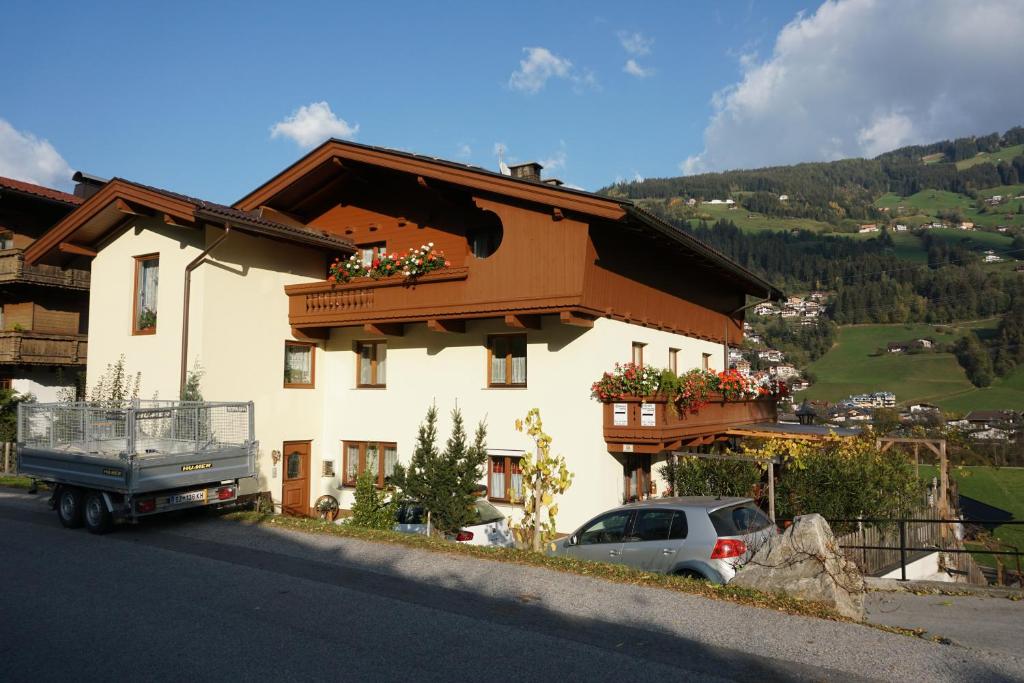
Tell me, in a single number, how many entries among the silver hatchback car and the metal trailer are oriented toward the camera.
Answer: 0

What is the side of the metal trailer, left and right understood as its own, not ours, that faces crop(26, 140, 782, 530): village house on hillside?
right

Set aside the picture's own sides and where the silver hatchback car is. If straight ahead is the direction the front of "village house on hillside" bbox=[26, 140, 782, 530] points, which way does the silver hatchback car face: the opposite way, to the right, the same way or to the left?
to the right

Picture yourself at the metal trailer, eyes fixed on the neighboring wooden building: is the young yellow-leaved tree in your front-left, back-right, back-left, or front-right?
back-right

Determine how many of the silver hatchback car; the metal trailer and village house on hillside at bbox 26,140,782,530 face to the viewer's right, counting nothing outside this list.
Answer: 0

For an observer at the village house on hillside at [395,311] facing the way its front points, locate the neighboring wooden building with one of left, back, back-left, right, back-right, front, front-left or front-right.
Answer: right

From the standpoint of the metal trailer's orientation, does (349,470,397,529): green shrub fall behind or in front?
behind

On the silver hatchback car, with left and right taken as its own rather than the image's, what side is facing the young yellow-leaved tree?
front

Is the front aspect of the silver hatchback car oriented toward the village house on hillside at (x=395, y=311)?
yes

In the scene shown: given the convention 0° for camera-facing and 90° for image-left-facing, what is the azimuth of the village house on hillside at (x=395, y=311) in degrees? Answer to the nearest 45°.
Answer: approximately 45°

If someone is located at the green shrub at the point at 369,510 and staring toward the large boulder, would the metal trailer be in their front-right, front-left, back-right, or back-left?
back-right

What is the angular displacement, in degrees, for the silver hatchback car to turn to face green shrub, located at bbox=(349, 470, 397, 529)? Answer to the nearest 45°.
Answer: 0° — it already faces it

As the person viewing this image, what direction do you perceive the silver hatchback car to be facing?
facing away from the viewer and to the left of the viewer

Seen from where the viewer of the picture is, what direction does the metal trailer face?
facing away from the viewer and to the left of the viewer
